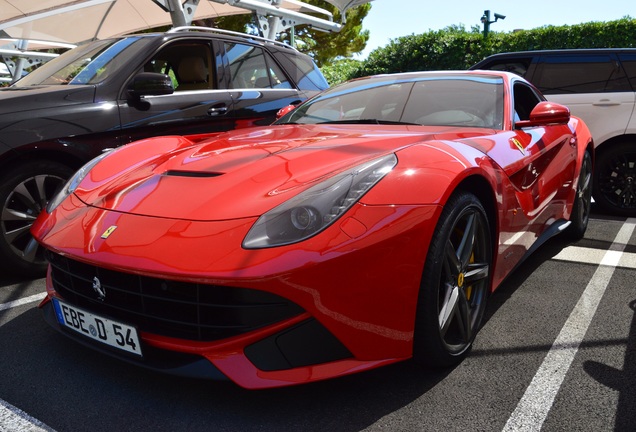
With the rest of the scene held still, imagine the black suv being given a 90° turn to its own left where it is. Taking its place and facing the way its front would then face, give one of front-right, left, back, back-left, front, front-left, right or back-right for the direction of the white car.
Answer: front-left

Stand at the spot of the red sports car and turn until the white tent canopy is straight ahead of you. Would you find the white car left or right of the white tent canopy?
right

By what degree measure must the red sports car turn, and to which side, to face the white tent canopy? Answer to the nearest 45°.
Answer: approximately 135° to its right

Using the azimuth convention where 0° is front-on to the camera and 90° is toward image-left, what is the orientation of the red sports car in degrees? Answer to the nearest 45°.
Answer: approximately 45°

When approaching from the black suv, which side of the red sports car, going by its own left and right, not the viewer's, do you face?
right

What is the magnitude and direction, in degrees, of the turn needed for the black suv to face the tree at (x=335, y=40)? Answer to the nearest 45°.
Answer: approximately 135° to its right

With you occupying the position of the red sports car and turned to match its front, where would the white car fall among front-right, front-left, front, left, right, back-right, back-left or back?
back

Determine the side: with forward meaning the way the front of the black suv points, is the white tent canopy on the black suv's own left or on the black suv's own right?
on the black suv's own right

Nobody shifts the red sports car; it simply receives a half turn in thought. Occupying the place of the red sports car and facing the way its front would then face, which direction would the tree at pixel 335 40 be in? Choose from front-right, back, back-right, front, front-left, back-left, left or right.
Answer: front-left

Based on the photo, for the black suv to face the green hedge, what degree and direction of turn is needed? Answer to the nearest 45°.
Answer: approximately 180°
